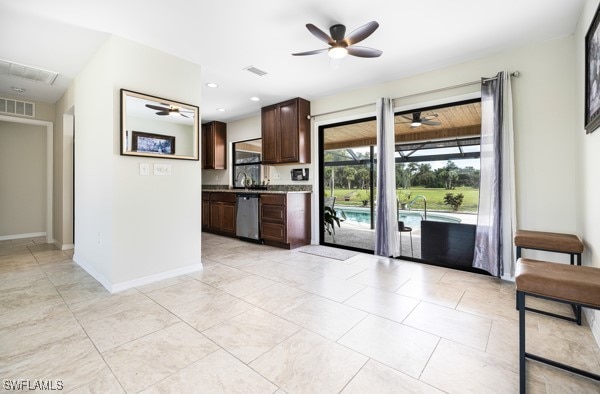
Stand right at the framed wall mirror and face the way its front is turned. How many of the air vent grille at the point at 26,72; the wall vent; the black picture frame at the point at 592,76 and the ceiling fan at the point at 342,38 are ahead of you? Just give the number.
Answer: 2

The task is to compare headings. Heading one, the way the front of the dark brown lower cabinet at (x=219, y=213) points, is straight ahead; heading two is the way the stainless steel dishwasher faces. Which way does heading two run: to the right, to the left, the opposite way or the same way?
the same way

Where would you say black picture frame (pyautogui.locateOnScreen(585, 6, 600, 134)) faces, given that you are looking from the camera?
facing to the left of the viewer

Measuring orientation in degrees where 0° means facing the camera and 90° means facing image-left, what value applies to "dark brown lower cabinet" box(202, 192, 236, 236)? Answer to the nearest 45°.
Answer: approximately 45°

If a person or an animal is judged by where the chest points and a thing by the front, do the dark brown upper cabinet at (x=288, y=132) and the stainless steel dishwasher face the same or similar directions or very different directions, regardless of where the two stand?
same or similar directions

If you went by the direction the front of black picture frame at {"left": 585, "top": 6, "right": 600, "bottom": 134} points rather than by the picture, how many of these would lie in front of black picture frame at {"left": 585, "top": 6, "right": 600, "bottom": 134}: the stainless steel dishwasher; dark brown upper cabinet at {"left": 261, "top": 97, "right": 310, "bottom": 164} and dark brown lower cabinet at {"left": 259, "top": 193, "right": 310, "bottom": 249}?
3

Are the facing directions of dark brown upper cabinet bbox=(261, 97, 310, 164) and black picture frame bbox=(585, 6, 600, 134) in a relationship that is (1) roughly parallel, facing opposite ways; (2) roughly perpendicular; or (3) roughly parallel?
roughly perpendicular

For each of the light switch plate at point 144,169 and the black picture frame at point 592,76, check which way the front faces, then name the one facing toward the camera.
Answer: the light switch plate

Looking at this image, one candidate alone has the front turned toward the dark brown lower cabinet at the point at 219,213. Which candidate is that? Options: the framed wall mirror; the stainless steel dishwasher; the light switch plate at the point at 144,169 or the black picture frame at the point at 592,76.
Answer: the black picture frame

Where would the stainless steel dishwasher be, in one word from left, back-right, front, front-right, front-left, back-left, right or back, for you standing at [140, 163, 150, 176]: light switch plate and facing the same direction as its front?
back-left

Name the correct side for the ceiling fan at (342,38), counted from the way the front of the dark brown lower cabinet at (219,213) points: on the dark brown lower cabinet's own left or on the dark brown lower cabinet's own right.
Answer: on the dark brown lower cabinet's own left

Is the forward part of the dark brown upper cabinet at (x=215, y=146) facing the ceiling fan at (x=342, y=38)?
no

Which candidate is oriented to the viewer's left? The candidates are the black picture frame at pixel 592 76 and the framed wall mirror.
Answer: the black picture frame

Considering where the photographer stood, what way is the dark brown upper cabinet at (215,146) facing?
facing the viewer and to the left of the viewer

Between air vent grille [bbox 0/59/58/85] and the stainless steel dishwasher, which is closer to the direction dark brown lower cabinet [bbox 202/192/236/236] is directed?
the air vent grille

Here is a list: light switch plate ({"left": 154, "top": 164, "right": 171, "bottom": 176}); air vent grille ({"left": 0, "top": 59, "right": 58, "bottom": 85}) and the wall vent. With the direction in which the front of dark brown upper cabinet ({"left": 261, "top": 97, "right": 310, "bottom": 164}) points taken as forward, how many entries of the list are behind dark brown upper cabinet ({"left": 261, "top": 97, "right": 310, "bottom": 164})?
0

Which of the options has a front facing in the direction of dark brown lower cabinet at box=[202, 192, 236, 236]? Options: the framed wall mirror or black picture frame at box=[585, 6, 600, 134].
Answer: the black picture frame

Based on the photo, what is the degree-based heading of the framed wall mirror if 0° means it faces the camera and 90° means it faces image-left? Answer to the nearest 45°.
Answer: approximately 315°

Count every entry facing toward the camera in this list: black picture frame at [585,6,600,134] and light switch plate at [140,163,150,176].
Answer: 1

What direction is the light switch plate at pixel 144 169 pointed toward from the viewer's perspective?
toward the camera

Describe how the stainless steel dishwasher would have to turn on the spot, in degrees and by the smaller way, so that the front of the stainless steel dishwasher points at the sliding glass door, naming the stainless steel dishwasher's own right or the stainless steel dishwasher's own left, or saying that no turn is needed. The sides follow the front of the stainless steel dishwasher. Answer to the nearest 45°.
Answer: approximately 90° to the stainless steel dishwasher's own left

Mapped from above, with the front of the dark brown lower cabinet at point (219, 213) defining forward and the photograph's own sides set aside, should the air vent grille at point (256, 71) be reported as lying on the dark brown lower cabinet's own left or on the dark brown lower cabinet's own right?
on the dark brown lower cabinet's own left
